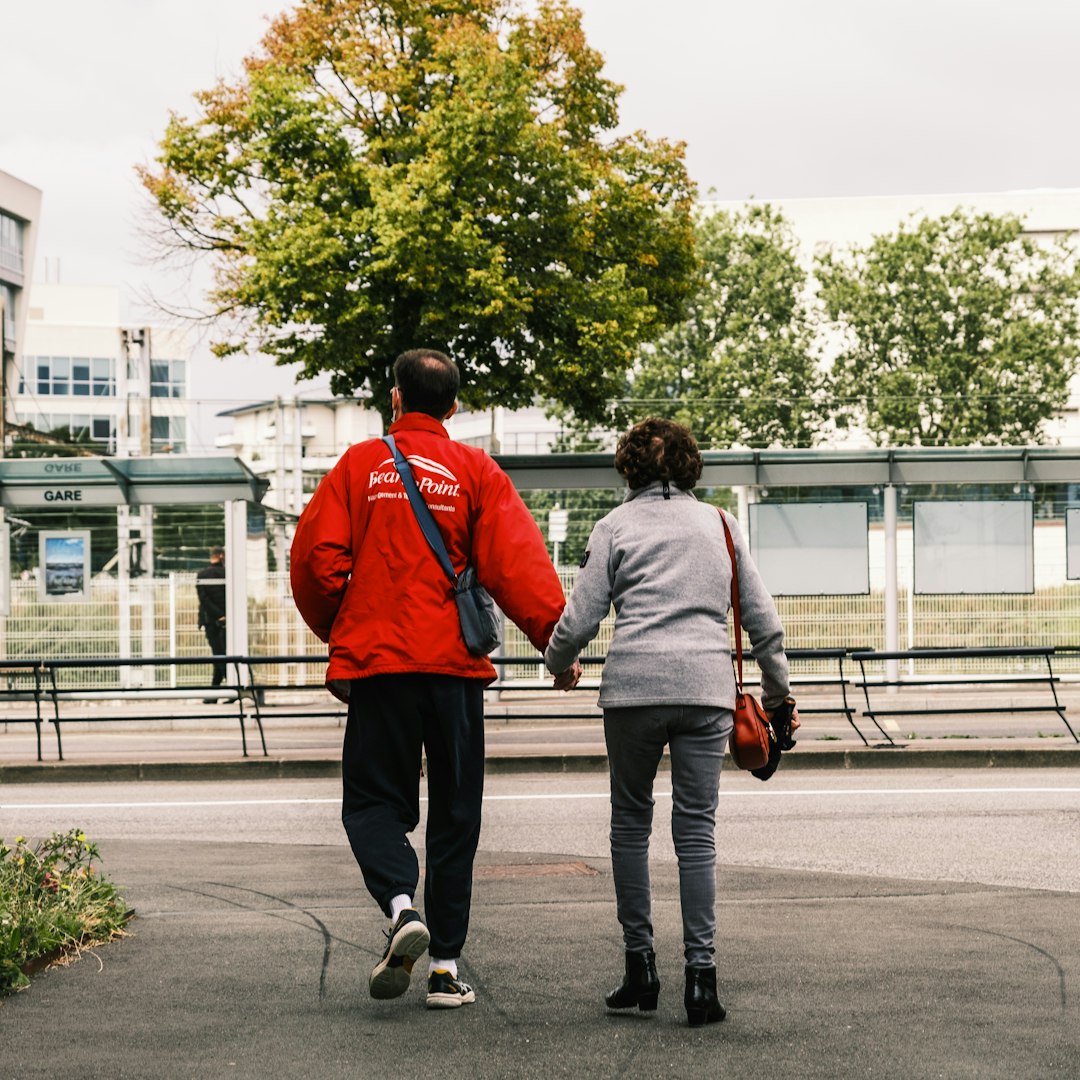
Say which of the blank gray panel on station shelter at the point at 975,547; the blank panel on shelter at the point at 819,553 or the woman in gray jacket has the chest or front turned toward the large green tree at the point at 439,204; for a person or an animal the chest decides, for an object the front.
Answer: the woman in gray jacket

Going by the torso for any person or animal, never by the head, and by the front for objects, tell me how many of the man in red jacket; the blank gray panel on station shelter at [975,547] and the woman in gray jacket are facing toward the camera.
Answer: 1

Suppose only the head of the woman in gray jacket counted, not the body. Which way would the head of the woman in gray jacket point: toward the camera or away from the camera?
away from the camera

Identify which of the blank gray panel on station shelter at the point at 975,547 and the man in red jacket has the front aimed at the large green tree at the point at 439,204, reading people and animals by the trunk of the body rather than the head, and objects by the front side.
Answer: the man in red jacket

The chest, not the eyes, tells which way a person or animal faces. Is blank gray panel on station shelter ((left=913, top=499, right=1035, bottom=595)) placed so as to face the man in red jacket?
yes

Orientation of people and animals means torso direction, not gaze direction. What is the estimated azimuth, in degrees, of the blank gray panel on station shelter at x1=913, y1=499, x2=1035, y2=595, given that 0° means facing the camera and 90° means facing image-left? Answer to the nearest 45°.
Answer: approximately 0°

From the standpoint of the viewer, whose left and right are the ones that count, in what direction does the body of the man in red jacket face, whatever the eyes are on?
facing away from the viewer

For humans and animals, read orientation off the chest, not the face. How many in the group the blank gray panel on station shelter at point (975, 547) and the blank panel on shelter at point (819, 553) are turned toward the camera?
2

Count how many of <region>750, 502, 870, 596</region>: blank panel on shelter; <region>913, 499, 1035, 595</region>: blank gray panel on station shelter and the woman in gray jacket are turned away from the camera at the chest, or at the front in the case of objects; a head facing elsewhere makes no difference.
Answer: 1

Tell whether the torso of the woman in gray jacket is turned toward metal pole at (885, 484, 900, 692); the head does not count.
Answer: yes

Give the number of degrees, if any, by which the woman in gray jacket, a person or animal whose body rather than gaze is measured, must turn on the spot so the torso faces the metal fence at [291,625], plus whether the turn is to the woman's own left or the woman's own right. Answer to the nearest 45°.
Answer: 0° — they already face it

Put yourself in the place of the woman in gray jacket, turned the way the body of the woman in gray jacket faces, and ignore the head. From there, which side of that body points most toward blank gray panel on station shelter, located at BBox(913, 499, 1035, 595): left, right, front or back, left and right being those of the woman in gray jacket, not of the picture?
front

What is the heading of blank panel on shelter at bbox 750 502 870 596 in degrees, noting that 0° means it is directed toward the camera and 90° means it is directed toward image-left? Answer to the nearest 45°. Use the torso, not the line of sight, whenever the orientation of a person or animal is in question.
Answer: approximately 0°

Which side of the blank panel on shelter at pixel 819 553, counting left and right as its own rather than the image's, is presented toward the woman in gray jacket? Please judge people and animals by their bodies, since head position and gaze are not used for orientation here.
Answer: front

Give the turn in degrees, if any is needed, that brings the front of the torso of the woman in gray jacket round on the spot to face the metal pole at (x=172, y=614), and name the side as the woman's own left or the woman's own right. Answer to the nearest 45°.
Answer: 0° — they already face it

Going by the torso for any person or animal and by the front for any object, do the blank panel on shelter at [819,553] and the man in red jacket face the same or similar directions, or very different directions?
very different directions

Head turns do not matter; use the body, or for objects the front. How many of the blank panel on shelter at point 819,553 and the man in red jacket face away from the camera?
1

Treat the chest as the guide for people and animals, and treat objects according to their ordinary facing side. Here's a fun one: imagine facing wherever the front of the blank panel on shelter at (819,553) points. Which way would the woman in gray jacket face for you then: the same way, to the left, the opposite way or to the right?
the opposite way

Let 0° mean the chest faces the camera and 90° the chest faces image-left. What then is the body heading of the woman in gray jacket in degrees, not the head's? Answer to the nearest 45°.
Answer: approximately 180°

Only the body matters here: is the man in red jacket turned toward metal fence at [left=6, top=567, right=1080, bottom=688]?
yes
